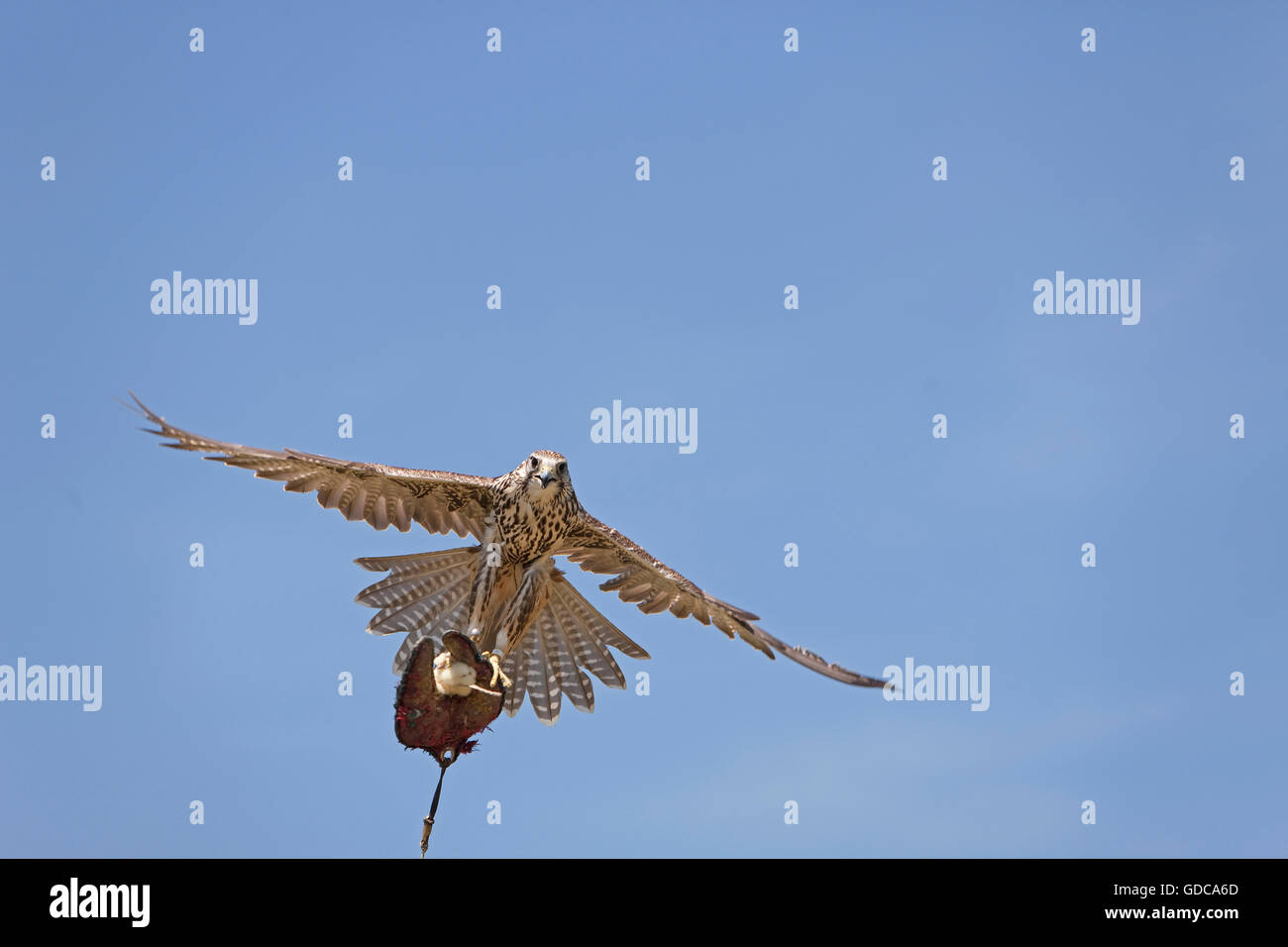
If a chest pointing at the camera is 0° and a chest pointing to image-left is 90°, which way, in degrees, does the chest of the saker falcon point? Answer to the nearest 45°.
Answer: approximately 0°
